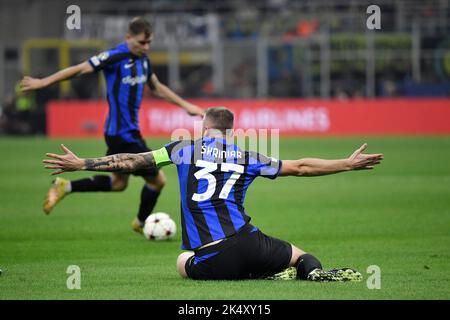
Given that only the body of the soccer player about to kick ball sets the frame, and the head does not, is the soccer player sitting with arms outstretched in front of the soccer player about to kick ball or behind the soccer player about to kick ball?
in front

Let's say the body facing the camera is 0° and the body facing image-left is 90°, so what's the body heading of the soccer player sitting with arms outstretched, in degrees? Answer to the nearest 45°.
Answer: approximately 180°

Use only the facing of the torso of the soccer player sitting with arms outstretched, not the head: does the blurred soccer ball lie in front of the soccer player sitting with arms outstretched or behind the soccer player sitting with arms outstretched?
in front

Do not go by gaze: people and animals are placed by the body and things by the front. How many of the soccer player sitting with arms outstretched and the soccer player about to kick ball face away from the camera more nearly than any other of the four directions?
1

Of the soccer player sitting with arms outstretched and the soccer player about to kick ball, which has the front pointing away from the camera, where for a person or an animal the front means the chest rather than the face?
the soccer player sitting with arms outstretched

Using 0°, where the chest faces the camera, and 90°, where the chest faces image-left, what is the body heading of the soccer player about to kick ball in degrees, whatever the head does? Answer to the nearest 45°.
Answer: approximately 315°
